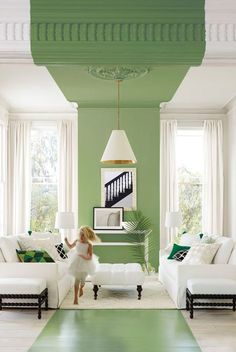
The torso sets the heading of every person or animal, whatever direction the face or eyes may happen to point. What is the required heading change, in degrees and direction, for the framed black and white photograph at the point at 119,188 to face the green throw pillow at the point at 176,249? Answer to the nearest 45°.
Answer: approximately 45° to its left

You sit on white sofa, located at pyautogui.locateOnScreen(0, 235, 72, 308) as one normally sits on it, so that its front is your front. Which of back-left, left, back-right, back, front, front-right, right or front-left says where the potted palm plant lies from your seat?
front-left

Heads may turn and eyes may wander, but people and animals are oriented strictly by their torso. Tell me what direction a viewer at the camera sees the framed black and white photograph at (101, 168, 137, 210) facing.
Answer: facing the viewer

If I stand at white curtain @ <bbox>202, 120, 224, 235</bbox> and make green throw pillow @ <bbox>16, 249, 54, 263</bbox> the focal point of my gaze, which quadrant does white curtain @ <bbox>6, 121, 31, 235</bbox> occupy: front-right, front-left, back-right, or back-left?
front-right

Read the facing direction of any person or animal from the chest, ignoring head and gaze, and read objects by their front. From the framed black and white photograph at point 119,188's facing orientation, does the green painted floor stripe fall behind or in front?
in front

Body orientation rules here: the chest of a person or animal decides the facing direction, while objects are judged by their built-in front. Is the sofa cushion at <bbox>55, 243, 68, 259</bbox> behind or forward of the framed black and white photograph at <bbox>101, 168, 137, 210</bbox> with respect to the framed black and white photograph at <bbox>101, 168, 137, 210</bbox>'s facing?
forward

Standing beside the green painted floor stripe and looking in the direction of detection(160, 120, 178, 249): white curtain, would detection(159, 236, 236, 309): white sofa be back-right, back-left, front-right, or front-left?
front-right

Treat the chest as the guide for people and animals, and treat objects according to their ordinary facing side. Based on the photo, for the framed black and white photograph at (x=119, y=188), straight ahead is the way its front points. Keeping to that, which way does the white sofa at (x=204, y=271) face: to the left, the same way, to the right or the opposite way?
to the right

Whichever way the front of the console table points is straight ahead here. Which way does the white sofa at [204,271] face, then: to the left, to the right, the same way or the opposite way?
to the right

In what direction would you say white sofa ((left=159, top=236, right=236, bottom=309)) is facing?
to the viewer's left

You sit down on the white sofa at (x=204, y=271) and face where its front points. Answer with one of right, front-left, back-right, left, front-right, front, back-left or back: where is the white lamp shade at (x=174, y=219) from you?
right

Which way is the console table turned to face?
toward the camera

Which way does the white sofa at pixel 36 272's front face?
to the viewer's right

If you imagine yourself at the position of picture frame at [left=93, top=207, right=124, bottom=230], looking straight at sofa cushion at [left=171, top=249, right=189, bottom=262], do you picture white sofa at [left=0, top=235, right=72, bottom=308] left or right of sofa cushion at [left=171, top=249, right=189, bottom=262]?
right

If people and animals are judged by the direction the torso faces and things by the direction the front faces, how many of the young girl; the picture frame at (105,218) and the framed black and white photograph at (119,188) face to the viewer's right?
0

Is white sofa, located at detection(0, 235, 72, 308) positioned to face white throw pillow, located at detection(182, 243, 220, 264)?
yes

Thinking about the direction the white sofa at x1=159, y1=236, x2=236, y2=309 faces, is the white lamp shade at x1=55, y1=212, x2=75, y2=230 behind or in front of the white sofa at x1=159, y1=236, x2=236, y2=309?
in front

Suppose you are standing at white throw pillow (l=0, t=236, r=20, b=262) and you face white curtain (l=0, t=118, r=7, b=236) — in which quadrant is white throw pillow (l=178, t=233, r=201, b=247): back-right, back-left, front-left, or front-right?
front-right
